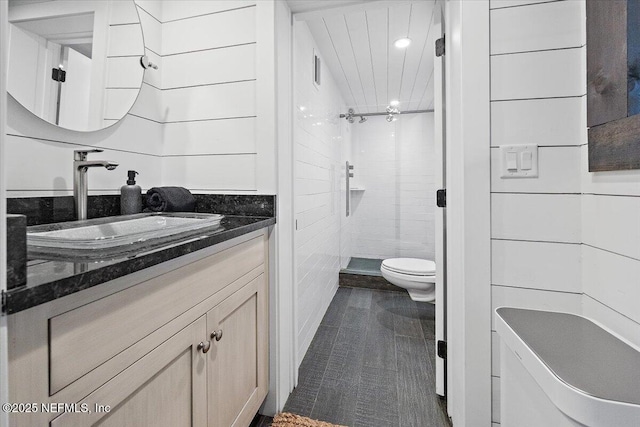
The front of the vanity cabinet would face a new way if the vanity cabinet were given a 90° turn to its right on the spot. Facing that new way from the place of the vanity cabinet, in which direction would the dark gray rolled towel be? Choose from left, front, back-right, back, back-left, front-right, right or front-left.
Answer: back-right

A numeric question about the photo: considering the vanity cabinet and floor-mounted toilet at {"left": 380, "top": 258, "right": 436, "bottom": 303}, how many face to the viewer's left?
1

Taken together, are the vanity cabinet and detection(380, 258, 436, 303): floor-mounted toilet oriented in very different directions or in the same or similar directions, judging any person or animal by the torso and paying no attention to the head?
very different directions

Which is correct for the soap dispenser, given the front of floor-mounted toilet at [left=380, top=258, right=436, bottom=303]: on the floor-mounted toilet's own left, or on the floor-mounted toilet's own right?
on the floor-mounted toilet's own left

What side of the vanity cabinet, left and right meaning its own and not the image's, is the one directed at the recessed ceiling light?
left

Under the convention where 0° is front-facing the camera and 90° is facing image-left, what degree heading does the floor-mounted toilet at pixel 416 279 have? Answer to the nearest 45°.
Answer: approximately 90°

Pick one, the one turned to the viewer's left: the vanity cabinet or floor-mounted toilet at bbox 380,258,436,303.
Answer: the floor-mounted toilet

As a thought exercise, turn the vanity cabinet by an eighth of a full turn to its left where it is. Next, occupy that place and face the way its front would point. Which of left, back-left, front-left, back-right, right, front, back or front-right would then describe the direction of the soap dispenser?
left

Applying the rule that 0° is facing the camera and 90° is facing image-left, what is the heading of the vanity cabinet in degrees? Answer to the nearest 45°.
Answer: approximately 315°
